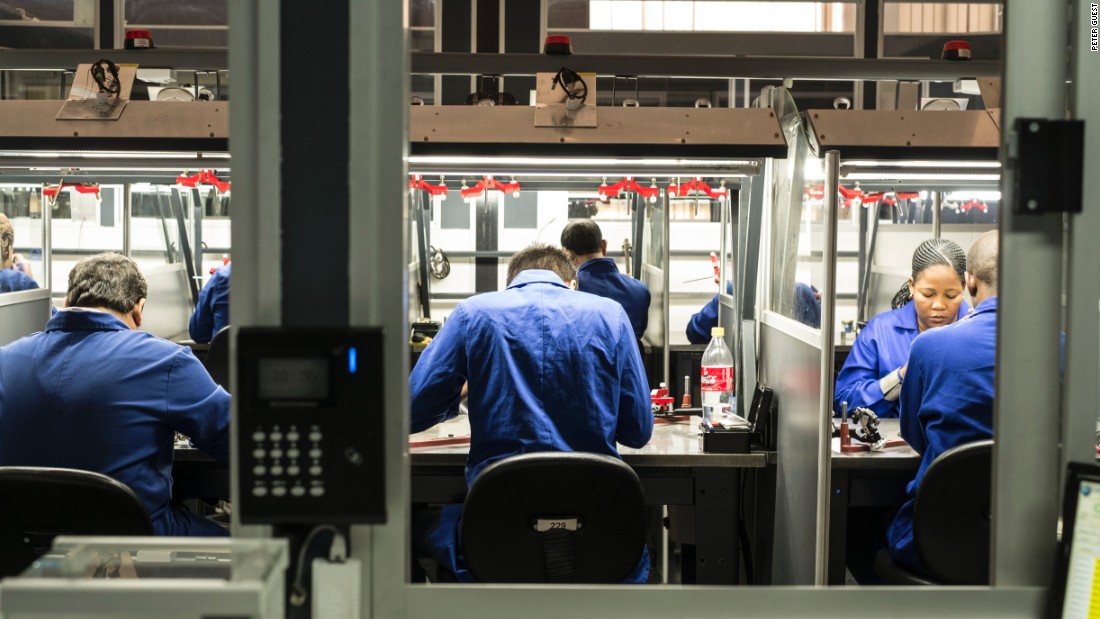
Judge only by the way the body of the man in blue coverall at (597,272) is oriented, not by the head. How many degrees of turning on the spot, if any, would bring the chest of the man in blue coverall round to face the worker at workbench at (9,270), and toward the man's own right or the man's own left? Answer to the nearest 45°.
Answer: approximately 90° to the man's own left

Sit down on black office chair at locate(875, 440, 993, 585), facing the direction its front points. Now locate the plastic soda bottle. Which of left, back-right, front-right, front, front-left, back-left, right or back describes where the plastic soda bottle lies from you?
front-left

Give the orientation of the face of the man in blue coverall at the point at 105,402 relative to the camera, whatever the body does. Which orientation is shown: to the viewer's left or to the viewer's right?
to the viewer's right

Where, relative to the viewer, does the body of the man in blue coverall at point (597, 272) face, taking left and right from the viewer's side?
facing away from the viewer

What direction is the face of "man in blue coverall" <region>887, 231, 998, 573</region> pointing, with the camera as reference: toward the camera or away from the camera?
away from the camera

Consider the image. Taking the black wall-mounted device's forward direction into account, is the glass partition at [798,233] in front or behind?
behind

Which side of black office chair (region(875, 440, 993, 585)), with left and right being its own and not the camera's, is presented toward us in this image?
back

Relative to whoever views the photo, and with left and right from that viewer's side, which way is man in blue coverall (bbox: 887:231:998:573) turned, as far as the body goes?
facing away from the viewer
